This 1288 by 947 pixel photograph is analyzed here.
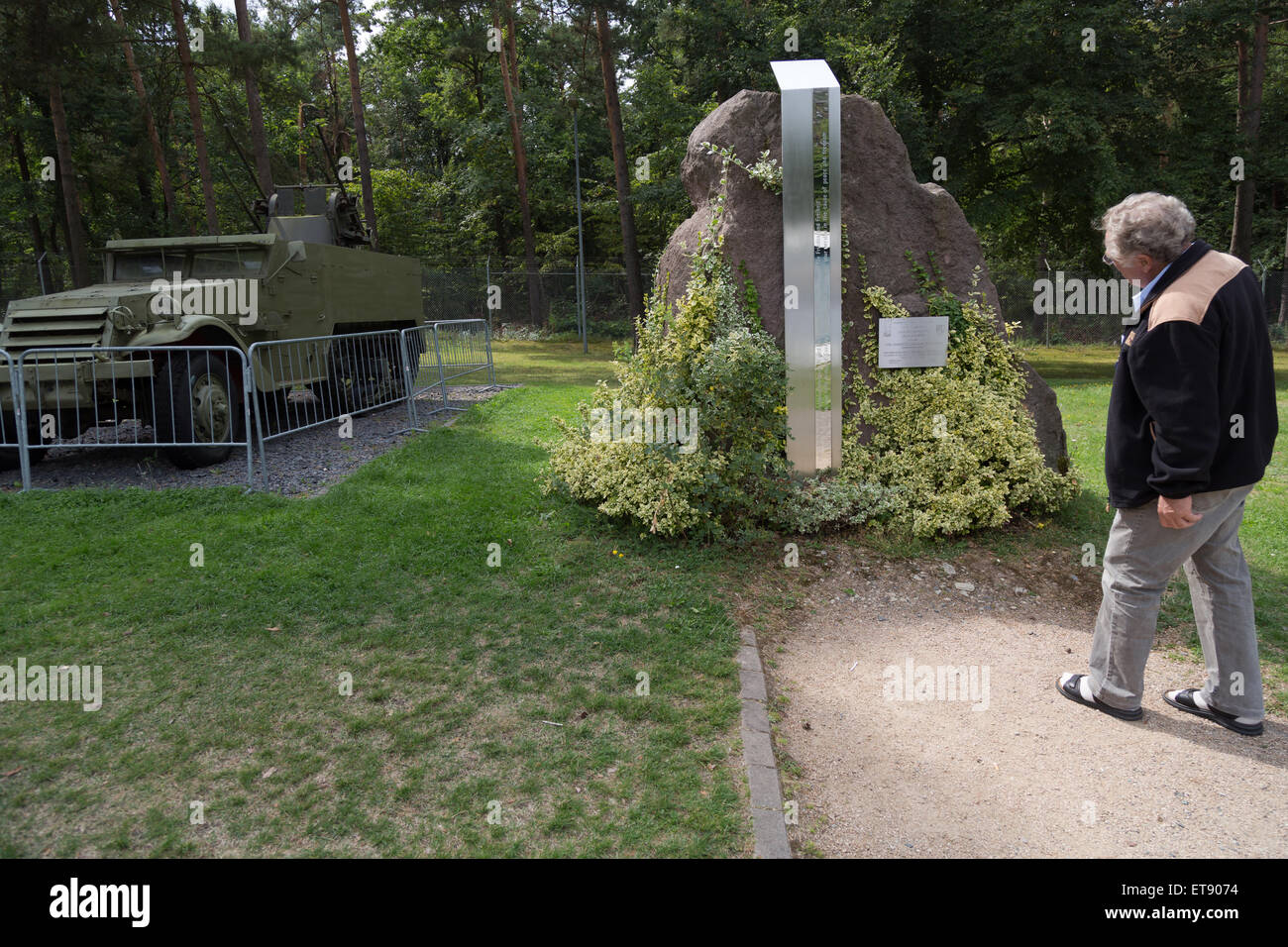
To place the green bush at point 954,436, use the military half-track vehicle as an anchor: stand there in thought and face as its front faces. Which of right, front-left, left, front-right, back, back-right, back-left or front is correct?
left

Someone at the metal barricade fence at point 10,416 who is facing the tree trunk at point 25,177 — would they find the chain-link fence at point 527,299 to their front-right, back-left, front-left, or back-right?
front-right

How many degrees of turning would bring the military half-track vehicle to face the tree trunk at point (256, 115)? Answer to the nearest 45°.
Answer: approximately 135° to its right

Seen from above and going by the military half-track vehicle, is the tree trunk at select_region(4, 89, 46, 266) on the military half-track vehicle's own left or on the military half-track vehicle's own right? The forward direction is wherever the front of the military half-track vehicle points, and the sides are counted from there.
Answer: on the military half-track vehicle's own right

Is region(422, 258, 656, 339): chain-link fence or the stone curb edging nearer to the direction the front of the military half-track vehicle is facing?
the stone curb edging

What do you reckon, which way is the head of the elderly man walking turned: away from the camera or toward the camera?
away from the camera

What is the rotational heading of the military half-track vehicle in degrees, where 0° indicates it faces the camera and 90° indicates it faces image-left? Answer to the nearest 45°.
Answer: approximately 45°

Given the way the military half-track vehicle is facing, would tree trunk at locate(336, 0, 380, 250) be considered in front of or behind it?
behind

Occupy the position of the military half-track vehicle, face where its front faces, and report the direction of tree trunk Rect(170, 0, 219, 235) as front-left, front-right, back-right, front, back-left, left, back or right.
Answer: back-right

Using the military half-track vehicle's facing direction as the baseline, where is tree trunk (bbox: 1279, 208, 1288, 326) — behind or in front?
behind
